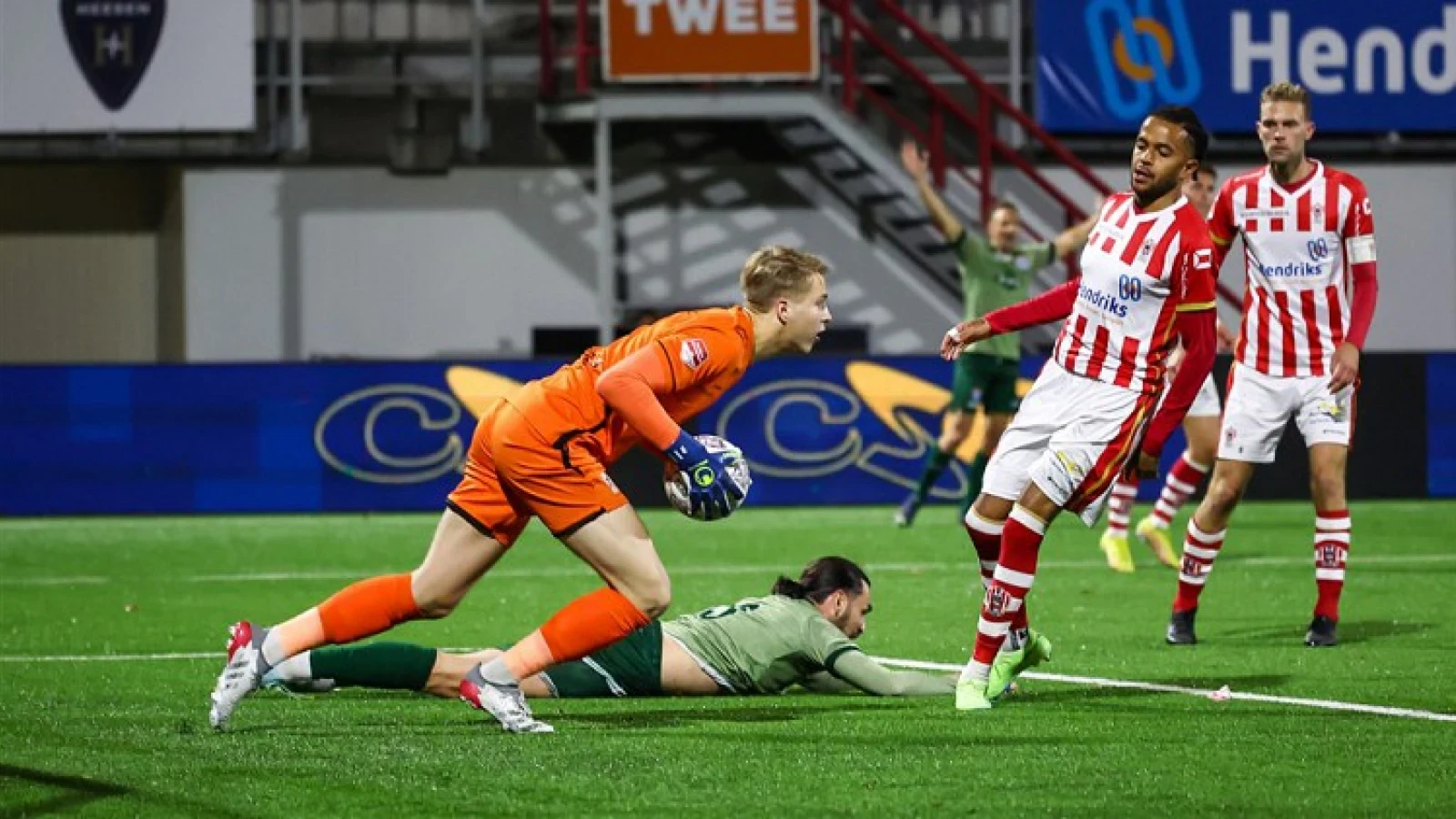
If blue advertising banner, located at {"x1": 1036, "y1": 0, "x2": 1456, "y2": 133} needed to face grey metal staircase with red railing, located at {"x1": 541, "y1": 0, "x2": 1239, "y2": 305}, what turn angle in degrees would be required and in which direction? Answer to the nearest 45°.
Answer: approximately 45° to its right

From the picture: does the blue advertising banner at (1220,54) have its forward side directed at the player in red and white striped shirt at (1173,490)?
yes

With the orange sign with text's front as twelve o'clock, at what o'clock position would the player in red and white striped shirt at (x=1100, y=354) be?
The player in red and white striped shirt is roughly at 12 o'clock from the orange sign with text.

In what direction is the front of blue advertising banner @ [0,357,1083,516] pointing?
toward the camera

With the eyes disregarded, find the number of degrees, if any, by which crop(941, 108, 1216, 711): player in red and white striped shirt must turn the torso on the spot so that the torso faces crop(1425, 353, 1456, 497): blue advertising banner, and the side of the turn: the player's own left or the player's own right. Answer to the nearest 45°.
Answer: approximately 135° to the player's own right

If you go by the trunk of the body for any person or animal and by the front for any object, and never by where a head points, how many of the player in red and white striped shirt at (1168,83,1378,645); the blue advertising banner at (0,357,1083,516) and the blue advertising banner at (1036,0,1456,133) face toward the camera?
3

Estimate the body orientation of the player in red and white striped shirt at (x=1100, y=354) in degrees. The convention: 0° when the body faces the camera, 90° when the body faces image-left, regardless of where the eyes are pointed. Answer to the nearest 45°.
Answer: approximately 45°

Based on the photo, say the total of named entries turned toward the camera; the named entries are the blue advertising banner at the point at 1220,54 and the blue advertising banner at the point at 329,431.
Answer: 2

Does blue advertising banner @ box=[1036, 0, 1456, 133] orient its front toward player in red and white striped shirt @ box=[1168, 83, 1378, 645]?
yes
